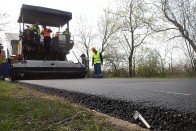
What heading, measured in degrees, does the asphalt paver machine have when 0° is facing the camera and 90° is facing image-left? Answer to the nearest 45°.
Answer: approximately 180°
